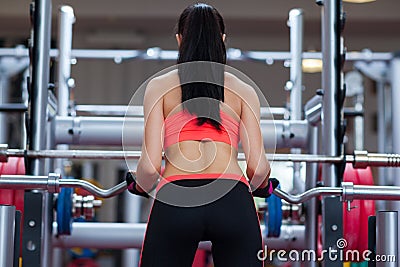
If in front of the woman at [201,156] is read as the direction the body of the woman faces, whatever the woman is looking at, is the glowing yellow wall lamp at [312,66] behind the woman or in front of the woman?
in front

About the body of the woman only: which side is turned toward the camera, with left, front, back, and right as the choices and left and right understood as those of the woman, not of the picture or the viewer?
back

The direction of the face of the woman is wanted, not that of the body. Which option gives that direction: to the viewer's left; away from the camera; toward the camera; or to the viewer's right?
away from the camera
